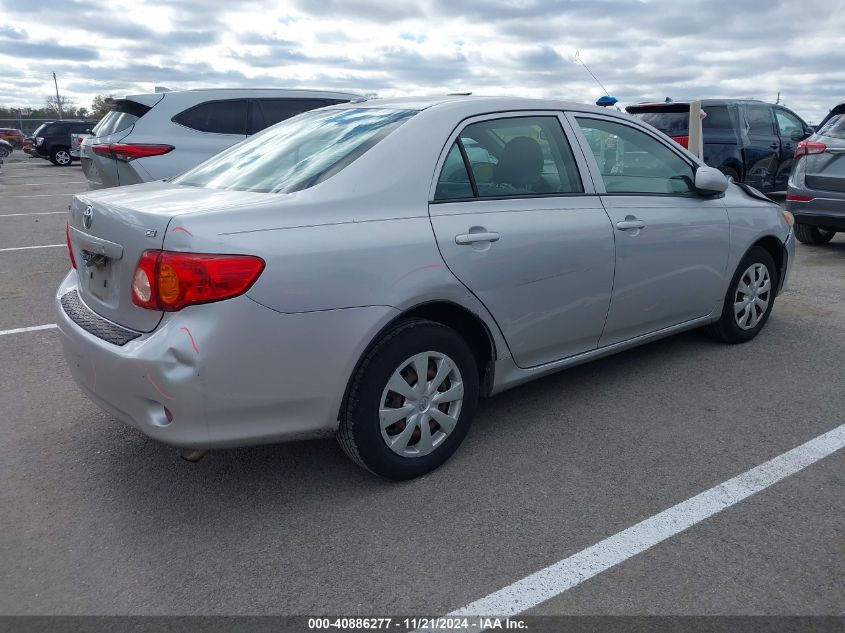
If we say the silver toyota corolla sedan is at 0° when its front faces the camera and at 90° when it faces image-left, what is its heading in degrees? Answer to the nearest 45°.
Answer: approximately 225°

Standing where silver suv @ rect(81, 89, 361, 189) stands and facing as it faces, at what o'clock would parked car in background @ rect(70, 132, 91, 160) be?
The parked car in background is roughly at 10 o'clock from the silver suv.

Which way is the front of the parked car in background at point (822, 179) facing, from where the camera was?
facing away from the viewer

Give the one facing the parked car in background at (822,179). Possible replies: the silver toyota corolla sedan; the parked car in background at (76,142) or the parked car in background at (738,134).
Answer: the silver toyota corolla sedan

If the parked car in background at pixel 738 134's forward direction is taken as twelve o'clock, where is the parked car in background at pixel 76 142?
the parked car in background at pixel 76 142 is roughly at 8 o'clock from the parked car in background at pixel 738 134.

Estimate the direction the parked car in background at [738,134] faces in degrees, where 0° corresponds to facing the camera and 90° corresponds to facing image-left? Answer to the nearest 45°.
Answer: approximately 225°

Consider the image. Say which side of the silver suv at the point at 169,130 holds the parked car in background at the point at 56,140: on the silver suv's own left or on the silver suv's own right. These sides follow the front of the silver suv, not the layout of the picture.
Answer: on the silver suv's own left

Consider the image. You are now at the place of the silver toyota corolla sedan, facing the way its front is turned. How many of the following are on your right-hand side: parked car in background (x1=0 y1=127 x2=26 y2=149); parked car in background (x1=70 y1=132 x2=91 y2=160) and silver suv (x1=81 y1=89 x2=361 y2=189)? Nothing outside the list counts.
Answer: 0

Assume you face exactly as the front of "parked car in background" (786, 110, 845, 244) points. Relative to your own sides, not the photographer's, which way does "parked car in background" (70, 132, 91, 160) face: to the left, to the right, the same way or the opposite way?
the same way

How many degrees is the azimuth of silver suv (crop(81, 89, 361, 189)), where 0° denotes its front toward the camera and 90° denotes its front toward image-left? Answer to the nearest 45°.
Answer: approximately 225°

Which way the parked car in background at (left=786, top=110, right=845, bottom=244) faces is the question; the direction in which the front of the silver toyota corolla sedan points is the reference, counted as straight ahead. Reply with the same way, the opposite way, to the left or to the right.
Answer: the same way
